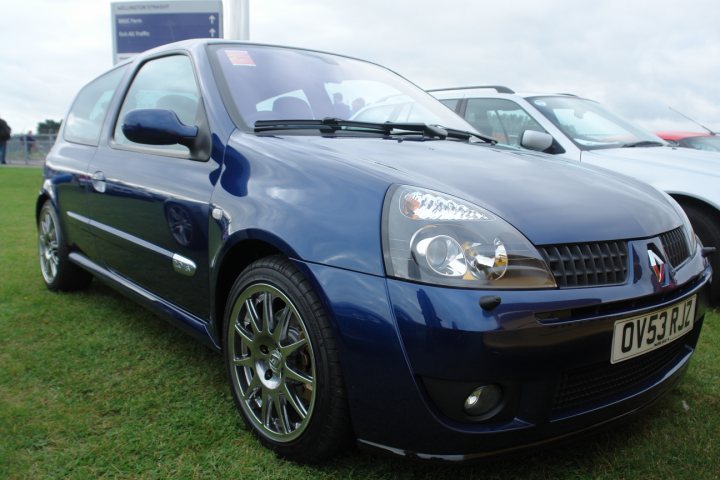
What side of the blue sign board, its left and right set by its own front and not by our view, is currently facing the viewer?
front

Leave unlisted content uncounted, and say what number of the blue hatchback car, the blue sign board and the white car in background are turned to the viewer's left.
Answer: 0

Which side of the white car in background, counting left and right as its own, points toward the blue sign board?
back

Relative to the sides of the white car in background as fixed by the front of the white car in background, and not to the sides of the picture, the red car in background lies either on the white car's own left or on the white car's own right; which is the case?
on the white car's own left

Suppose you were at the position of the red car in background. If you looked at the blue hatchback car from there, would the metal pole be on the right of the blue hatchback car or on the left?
right

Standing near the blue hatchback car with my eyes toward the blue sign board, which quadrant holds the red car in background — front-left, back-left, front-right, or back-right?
front-right

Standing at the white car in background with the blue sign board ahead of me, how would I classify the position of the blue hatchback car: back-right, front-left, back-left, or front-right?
back-left

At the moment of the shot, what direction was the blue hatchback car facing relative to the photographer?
facing the viewer and to the right of the viewer

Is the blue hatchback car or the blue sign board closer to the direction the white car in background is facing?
the blue hatchback car

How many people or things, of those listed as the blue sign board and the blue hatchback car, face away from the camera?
0
